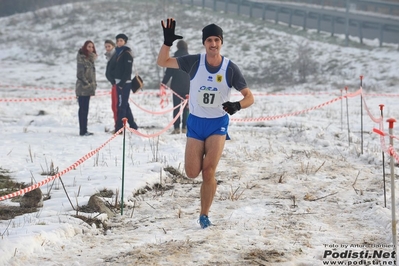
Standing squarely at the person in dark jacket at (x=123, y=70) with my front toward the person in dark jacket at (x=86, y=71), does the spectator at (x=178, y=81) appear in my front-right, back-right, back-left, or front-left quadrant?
back-right

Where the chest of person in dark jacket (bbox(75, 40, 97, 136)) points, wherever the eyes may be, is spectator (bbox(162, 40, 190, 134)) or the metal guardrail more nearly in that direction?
the spectator

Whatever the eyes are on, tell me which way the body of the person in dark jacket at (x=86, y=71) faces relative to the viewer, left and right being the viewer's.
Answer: facing to the right of the viewer

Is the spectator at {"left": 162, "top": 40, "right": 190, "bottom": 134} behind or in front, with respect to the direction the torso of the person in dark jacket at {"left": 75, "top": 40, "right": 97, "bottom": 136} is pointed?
in front

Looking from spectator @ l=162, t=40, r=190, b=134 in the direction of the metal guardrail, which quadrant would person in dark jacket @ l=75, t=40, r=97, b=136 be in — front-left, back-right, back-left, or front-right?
back-left

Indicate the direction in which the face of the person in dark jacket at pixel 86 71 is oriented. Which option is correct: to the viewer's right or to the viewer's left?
to the viewer's right

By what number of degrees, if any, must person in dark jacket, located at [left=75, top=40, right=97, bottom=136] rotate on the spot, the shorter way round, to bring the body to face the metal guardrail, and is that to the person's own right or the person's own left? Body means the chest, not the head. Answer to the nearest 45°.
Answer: approximately 45° to the person's own left
